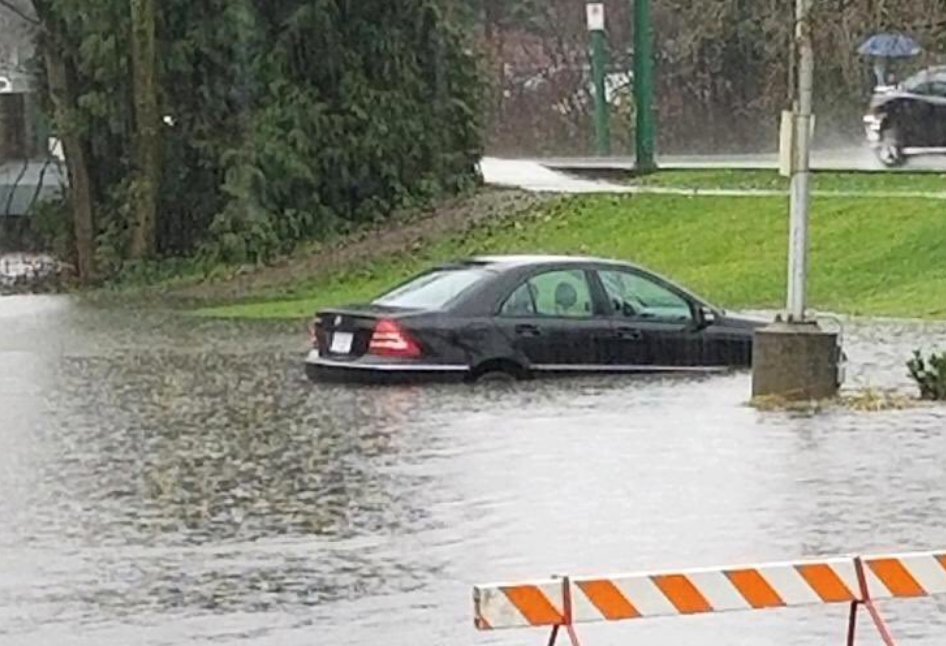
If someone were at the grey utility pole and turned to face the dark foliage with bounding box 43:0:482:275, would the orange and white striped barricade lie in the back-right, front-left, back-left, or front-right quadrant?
back-left

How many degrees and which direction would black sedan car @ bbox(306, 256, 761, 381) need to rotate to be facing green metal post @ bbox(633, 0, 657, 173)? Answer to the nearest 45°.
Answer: approximately 45° to its left

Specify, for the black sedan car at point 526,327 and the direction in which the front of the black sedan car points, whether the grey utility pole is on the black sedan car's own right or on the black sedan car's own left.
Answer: on the black sedan car's own right

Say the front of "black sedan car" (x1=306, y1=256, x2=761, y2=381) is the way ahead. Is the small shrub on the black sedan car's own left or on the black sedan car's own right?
on the black sedan car's own right

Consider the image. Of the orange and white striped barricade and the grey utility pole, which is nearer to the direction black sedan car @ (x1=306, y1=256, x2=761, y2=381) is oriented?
the grey utility pole

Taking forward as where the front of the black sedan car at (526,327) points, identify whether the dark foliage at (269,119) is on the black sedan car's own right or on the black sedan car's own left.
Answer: on the black sedan car's own left

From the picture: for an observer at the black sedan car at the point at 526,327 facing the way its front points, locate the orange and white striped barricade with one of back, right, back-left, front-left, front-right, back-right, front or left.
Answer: back-right

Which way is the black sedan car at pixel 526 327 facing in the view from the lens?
facing away from the viewer and to the right of the viewer
